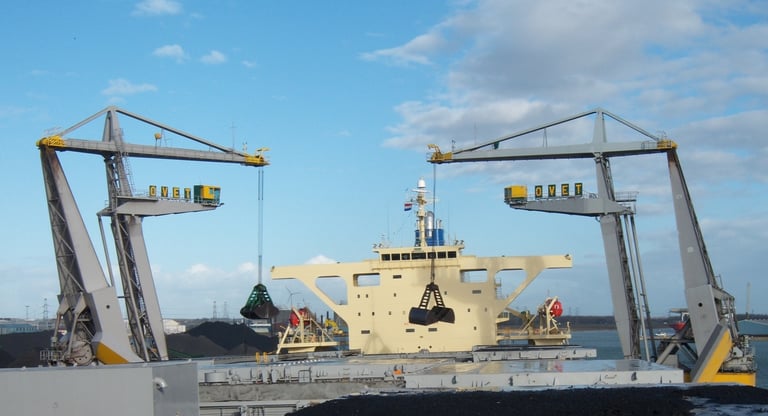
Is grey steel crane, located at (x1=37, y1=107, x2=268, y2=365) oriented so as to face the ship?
yes

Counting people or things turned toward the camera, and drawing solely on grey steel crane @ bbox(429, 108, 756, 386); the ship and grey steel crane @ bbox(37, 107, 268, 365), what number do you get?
1

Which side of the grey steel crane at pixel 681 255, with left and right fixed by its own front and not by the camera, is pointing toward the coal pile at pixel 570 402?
left

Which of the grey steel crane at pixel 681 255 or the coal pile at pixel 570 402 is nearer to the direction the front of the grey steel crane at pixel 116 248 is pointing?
the grey steel crane

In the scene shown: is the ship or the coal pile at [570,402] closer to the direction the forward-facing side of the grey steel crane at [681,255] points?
the ship

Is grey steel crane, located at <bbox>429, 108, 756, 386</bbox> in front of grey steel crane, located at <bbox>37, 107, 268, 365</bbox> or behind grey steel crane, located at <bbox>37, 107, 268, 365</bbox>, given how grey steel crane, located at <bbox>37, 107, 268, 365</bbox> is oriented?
in front

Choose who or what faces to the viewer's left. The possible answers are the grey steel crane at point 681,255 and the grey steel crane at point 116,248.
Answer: the grey steel crane at point 681,255

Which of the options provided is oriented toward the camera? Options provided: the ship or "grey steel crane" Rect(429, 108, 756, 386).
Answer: the ship

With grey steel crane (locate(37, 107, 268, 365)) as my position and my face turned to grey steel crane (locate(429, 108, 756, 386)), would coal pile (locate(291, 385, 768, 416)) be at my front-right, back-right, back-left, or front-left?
front-right

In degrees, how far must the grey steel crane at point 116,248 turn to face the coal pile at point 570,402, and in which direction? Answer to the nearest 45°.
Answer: approximately 45° to its right

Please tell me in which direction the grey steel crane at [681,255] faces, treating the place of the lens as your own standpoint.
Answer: facing to the left of the viewer

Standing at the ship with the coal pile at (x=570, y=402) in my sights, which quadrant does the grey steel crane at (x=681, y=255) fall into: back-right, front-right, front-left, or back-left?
front-left

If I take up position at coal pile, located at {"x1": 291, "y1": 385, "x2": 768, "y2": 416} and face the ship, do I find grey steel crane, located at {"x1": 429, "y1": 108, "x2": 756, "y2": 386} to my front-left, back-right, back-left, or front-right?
front-right

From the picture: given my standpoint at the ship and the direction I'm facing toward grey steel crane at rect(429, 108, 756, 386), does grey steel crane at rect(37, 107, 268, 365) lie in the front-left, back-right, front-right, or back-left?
back-right

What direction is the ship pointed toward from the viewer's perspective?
toward the camera

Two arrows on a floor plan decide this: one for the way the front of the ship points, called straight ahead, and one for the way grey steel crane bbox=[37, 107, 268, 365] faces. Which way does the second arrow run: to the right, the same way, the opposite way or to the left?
to the left

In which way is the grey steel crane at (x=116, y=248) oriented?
to the viewer's right

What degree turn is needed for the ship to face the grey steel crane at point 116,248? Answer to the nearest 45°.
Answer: approximately 90° to its right
